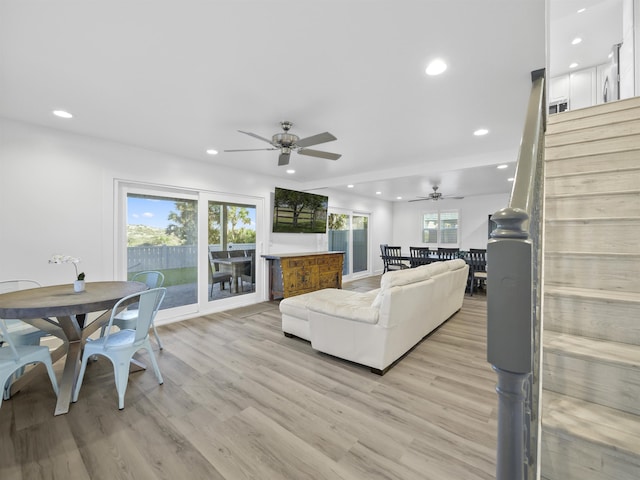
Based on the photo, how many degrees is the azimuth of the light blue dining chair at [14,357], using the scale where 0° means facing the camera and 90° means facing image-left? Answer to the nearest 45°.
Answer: approximately 225°

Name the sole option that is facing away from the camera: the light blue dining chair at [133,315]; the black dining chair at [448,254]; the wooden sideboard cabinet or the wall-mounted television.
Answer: the black dining chair

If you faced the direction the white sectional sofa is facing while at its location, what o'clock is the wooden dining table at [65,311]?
The wooden dining table is roughly at 10 o'clock from the white sectional sofa.

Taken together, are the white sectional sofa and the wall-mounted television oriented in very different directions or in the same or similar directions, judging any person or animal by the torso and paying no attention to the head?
very different directions

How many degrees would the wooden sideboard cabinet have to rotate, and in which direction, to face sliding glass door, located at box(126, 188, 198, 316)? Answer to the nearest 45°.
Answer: approximately 90° to its right

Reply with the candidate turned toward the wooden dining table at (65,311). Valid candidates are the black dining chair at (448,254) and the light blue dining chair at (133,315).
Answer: the light blue dining chair

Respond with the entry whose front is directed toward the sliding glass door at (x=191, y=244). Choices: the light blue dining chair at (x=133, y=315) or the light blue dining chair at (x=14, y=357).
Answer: the light blue dining chair at (x=14, y=357)

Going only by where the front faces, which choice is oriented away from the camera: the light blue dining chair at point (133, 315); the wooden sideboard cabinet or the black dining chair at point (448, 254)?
the black dining chair

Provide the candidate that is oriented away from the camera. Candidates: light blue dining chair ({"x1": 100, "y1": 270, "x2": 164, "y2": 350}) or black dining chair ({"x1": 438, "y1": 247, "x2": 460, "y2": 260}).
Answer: the black dining chair

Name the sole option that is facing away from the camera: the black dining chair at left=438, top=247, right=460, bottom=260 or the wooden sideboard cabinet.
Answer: the black dining chair

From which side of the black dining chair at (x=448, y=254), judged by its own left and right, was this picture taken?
back

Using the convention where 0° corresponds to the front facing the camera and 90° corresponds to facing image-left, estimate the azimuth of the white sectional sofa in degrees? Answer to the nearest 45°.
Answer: approximately 135°

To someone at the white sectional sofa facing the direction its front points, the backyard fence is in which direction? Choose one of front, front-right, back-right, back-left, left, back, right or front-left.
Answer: front-left

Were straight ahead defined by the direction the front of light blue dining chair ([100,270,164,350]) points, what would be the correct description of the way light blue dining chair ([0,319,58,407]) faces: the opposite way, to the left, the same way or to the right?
the opposite way
